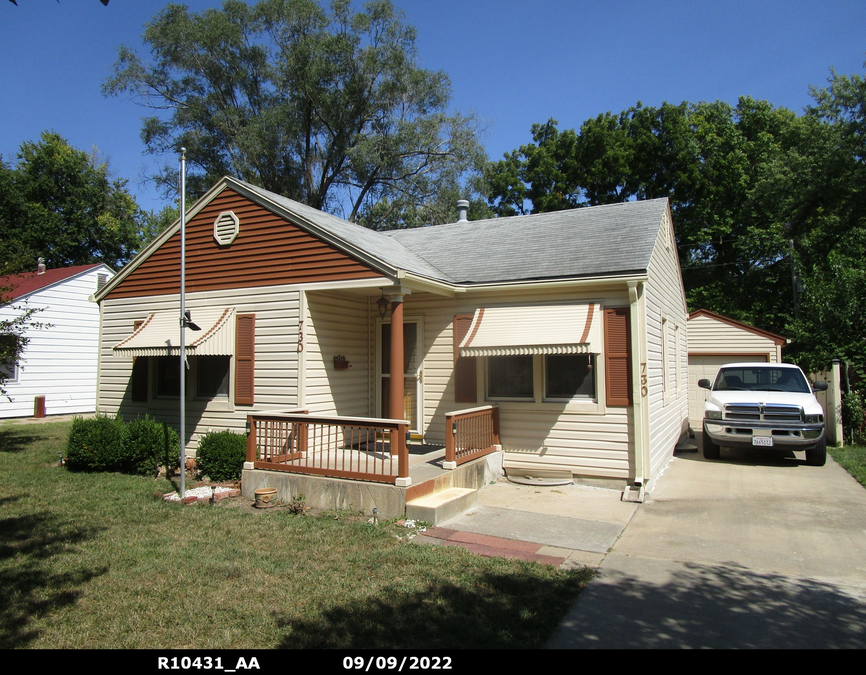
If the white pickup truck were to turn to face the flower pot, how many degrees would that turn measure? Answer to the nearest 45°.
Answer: approximately 45° to its right

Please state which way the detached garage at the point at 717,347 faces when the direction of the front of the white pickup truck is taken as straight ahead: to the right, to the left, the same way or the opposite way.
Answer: the same way

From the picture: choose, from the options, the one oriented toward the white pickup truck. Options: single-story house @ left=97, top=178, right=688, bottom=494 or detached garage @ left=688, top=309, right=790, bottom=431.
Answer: the detached garage

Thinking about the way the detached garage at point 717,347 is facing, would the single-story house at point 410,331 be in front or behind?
in front

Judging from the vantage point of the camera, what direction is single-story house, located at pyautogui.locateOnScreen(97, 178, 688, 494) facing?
facing the viewer and to the left of the viewer

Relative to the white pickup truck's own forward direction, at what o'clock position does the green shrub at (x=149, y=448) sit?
The green shrub is roughly at 2 o'clock from the white pickup truck.

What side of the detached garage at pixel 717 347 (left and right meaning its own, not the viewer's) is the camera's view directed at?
front

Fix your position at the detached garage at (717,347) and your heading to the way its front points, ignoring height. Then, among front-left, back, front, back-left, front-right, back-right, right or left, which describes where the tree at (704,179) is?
back

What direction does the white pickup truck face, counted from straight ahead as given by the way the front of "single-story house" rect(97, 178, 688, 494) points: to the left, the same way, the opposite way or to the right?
the same way

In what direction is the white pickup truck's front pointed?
toward the camera

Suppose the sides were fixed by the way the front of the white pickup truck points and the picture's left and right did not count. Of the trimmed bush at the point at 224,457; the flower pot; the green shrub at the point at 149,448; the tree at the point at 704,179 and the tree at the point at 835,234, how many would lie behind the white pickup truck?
2

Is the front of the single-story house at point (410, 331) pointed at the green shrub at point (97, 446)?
no

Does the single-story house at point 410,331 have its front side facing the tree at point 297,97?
no

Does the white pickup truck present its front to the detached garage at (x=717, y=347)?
no

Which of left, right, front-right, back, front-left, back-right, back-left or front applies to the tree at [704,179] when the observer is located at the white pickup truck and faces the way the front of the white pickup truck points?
back
